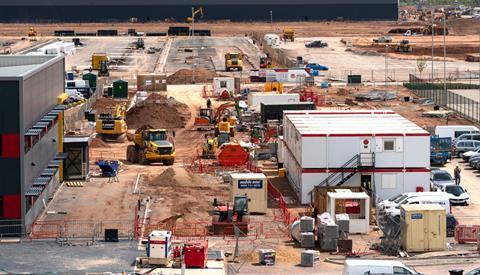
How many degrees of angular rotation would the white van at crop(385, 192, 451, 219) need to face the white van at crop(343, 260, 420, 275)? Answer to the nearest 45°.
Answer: approximately 90° to its left

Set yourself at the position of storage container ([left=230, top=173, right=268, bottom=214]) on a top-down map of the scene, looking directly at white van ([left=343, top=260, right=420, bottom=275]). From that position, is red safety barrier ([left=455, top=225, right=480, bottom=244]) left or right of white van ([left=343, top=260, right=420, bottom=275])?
left

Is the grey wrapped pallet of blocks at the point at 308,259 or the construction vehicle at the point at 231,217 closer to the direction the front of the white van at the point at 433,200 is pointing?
the construction vehicle

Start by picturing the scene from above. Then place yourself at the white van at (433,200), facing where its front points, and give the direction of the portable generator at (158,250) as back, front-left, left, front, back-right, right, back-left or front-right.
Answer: front-left

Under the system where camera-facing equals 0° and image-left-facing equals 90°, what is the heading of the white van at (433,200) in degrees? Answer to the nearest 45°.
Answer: approximately 90°
